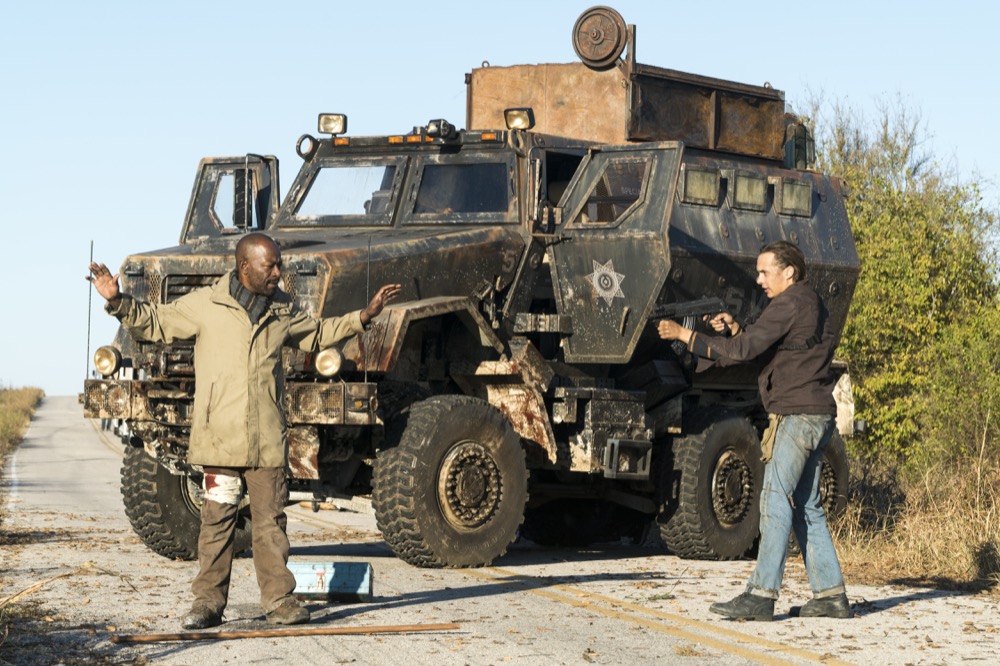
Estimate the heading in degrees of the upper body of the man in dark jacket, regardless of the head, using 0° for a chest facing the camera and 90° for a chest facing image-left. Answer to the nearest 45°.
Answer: approximately 90°

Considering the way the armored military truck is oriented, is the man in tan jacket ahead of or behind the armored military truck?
ahead

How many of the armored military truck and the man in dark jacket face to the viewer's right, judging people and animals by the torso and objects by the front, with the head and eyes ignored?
0

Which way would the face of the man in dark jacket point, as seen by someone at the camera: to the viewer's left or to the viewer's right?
to the viewer's left

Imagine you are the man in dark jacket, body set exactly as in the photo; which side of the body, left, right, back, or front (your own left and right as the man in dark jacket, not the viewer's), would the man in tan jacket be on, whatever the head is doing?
front

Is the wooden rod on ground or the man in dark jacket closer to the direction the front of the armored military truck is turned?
the wooden rod on ground

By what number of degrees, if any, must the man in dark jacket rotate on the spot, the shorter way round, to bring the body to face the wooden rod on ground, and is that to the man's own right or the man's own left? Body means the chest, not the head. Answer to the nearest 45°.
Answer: approximately 45° to the man's own left

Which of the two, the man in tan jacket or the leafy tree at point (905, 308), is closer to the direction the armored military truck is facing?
the man in tan jacket

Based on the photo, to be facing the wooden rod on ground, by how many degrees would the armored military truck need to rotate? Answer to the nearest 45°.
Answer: approximately 45° to its left

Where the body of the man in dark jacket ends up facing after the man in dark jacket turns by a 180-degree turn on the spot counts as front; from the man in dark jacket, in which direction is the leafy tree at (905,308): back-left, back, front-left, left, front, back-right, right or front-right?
left

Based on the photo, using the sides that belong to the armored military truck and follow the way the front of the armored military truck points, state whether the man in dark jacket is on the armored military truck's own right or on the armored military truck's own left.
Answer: on the armored military truck's own left
